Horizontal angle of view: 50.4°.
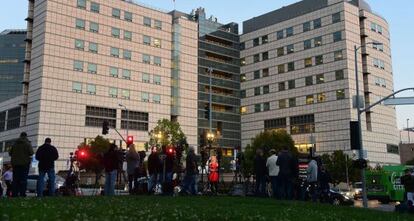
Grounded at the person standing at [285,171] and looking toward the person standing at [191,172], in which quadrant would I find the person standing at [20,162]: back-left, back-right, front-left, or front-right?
front-left

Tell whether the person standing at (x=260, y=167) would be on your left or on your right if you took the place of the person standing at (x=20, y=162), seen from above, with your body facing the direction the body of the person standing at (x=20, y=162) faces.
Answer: on your right

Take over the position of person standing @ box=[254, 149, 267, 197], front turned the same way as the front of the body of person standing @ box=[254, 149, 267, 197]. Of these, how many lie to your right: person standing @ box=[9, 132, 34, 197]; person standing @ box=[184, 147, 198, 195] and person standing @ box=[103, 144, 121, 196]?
0

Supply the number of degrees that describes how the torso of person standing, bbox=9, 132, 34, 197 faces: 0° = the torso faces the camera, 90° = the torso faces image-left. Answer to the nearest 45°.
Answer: approximately 180°

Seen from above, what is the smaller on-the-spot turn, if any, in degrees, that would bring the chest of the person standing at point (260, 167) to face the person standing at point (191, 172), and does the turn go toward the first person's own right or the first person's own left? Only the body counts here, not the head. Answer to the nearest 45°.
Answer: approximately 90° to the first person's own left

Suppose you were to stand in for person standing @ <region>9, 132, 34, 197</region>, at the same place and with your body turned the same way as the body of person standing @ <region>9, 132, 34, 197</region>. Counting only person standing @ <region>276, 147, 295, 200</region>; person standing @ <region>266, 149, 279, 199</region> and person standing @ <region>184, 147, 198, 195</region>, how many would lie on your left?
0

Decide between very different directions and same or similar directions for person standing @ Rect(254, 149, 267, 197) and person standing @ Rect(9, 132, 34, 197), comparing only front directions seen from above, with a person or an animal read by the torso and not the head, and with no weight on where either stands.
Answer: same or similar directions

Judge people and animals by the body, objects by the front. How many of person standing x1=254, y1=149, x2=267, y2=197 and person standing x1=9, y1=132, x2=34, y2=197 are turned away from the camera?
2

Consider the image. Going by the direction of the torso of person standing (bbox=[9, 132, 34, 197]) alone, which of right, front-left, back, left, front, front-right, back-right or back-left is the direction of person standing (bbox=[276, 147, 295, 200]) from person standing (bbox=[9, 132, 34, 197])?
right

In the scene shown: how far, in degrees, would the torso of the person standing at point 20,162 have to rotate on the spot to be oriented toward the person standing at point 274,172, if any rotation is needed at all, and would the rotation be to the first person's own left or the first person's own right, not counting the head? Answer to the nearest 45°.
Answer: approximately 90° to the first person's own right

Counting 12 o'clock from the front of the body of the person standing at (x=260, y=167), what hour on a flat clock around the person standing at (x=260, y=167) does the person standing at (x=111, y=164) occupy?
the person standing at (x=111, y=164) is roughly at 8 o'clock from the person standing at (x=260, y=167).

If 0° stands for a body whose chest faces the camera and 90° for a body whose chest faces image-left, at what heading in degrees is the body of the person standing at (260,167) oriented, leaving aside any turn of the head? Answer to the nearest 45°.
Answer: approximately 180°
